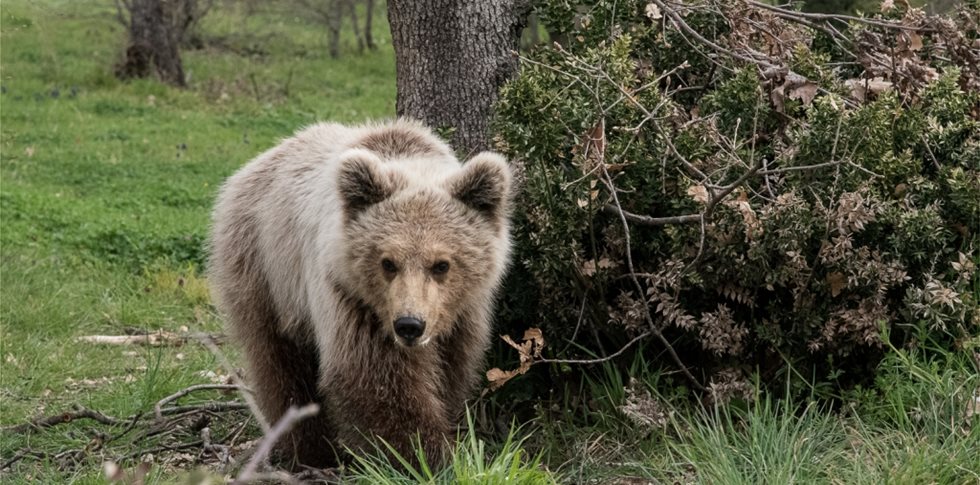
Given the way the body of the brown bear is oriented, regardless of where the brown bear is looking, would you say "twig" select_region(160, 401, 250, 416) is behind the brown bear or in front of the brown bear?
behind

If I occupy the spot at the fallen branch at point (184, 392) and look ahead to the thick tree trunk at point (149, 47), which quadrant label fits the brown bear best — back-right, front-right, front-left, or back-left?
back-right

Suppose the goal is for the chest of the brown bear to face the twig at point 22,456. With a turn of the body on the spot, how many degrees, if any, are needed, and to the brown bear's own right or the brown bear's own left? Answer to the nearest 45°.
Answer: approximately 135° to the brown bear's own right

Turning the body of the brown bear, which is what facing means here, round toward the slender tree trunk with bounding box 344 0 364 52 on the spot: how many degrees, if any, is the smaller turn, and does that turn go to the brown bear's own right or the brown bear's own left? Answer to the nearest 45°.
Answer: approximately 135° to the brown bear's own left

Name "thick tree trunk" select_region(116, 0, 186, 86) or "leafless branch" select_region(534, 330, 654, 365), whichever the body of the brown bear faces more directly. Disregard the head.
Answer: the leafless branch

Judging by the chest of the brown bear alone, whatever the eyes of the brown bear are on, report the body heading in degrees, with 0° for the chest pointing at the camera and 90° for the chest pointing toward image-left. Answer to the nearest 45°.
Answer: approximately 315°
